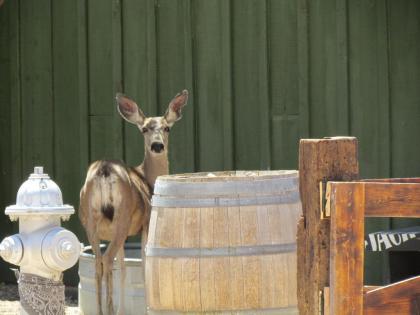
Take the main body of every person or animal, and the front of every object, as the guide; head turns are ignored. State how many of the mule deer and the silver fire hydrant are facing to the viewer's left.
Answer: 0

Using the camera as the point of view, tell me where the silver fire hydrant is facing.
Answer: facing the viewer and to the right of the viewer

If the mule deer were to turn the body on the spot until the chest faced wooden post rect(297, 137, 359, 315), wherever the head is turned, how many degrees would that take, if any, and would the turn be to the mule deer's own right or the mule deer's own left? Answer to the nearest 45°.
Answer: approximately 135° to the mule deer's own right

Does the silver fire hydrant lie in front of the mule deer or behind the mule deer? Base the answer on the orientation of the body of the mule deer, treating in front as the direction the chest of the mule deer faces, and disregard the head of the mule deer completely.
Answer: behind

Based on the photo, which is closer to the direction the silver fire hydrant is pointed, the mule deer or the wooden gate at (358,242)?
the wooden gate

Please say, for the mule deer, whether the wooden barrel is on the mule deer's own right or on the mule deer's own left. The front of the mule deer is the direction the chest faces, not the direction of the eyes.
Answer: on the mule deer's own right

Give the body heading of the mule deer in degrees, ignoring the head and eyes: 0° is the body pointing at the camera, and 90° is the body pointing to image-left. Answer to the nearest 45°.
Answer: approximately 225°
